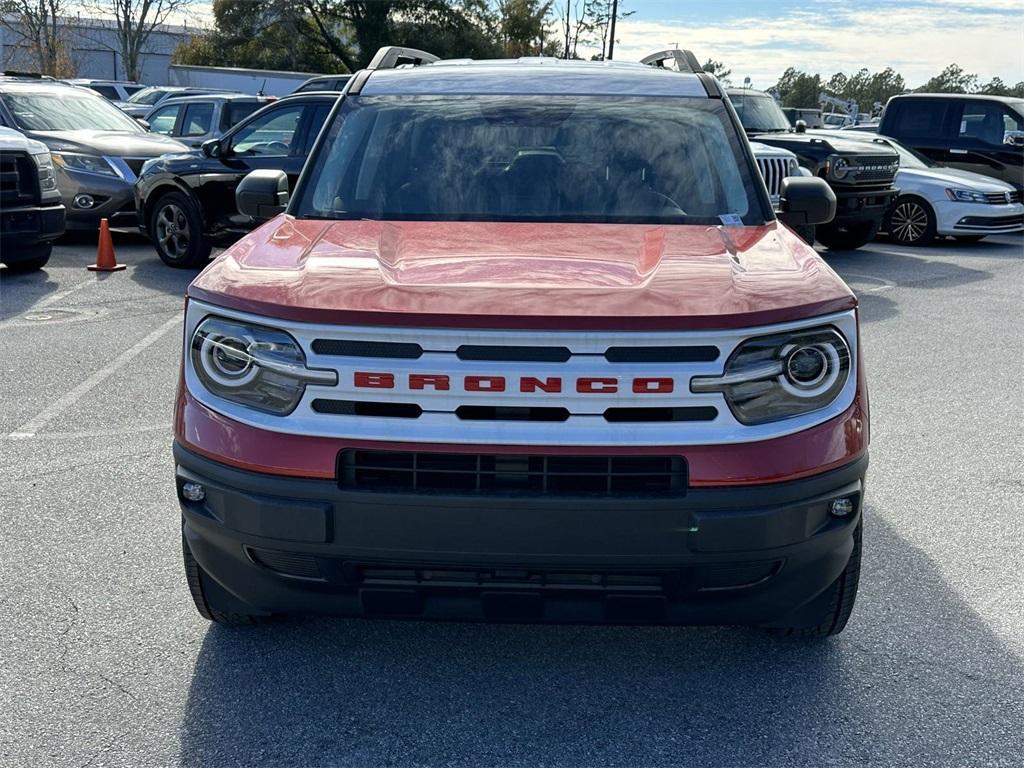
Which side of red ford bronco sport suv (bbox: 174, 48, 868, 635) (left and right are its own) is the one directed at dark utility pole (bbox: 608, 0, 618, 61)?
back

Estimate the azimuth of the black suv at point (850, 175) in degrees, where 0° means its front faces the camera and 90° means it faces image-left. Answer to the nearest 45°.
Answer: approximately 315°

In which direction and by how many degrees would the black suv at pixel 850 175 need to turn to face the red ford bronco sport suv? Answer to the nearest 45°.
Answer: approximately 45° to its right

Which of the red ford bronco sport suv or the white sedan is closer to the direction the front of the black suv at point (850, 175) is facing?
the red ford bronco sport suv

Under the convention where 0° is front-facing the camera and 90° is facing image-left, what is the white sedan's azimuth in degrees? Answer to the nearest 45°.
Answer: approximately 315°

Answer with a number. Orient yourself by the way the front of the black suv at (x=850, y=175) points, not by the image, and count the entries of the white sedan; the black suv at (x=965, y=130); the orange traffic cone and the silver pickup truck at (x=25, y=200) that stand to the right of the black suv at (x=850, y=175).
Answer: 2

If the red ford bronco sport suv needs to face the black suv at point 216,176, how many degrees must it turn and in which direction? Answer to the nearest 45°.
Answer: approximately 180°

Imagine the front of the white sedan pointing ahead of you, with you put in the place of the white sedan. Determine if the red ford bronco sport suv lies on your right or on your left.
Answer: on your right
